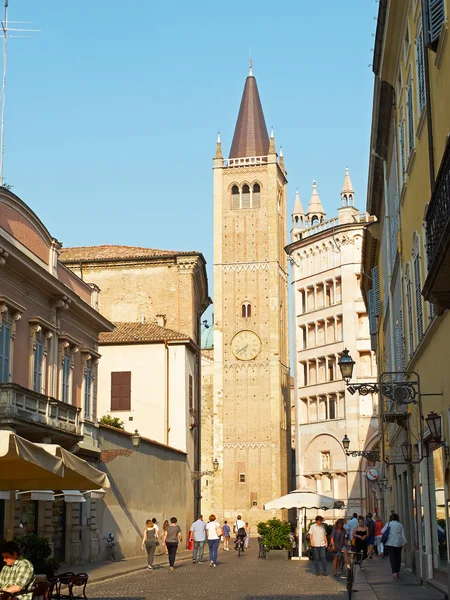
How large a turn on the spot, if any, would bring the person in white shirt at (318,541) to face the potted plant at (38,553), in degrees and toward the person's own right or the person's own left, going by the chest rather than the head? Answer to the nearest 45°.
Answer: approximately 45° to the person's own right

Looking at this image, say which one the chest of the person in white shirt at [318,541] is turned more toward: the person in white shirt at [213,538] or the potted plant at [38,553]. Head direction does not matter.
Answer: the potted plant

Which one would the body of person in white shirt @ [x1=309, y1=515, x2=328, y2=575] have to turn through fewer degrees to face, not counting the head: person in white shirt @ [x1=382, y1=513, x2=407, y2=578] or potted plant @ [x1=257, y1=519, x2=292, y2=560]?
the person in white shirt

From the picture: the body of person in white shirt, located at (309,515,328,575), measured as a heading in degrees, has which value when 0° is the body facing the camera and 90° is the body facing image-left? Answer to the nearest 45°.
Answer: approximately 0°
